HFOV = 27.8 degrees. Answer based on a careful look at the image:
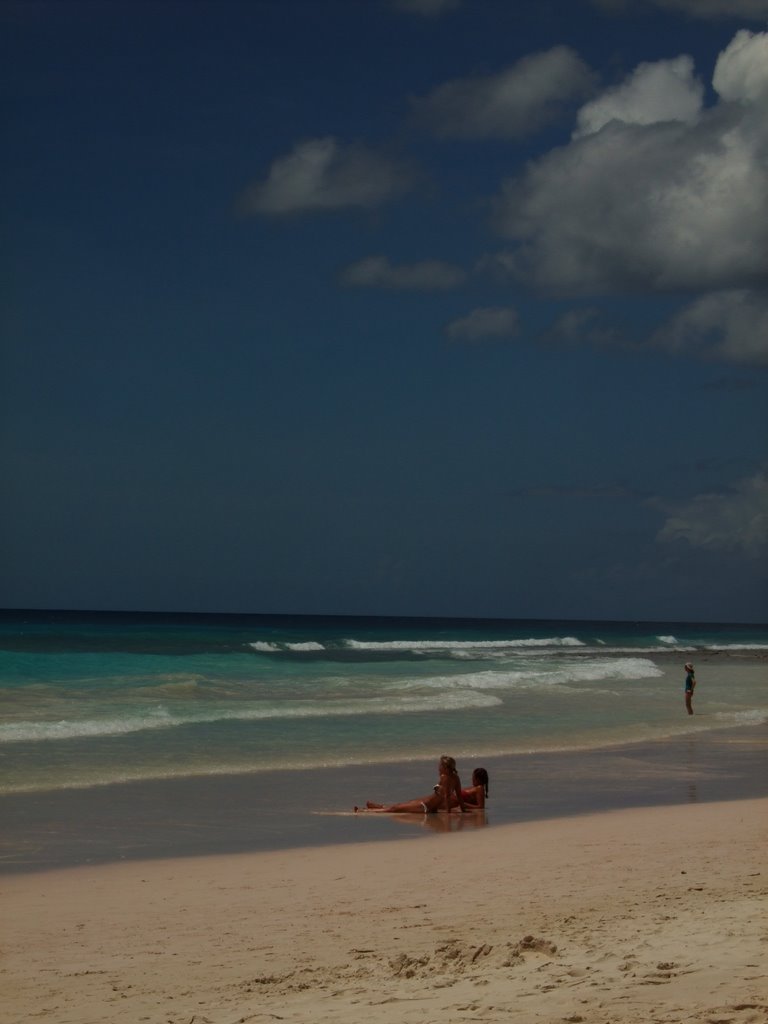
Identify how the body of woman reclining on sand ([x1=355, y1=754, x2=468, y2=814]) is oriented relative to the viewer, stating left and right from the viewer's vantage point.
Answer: facing to the left of the viewer
